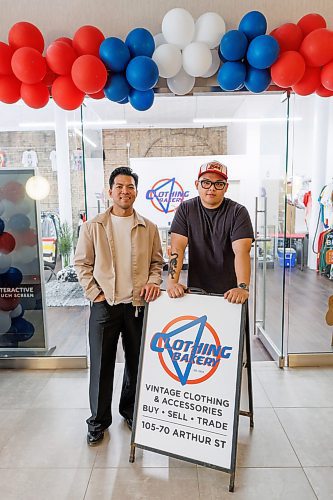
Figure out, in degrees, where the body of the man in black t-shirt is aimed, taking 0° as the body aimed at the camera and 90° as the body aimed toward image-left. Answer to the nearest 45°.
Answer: approximately 0°

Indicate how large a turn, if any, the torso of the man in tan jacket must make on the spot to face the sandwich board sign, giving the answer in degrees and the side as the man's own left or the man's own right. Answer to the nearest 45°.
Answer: approximately 45° to the man's own left

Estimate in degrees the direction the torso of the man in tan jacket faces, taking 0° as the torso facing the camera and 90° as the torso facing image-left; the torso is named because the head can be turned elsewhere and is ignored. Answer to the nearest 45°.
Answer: approximately 0°

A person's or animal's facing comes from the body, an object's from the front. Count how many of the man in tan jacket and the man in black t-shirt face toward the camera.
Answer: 2
